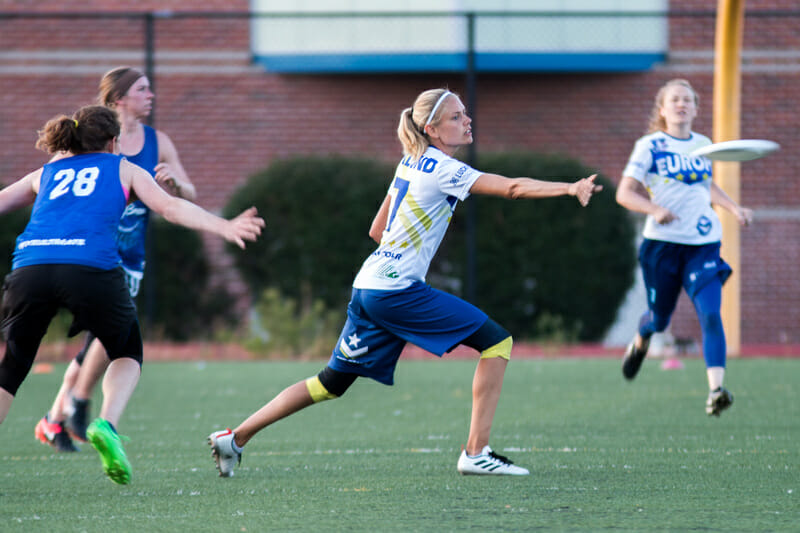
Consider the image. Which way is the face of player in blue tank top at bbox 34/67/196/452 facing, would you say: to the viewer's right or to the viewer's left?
to the viewer's right

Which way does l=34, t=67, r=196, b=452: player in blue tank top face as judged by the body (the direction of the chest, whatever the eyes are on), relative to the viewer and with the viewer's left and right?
facing the viewer and to the right of the viewer

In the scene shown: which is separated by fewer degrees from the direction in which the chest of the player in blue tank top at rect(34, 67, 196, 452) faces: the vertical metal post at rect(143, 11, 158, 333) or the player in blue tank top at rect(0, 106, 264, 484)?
the player in blue tank top

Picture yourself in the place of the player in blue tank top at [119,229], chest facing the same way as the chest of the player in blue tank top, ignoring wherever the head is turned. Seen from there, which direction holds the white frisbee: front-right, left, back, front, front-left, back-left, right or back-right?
front-left

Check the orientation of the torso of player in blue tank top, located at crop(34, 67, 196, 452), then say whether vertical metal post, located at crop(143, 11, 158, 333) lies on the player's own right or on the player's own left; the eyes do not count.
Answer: on the player's own left

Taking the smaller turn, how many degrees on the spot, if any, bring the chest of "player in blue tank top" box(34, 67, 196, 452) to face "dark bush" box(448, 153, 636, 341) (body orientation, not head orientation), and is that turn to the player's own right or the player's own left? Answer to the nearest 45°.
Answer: approximately 90° to the player's own left

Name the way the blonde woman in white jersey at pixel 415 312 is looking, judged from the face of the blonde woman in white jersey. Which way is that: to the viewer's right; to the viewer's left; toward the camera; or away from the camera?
to the viewer's right

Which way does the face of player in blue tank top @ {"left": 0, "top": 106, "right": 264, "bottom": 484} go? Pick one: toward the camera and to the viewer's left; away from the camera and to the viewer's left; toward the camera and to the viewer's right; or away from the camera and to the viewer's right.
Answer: away from the camera and to the viewer's right

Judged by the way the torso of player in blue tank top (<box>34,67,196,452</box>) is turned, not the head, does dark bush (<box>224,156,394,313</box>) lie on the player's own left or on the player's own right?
on the player's own left

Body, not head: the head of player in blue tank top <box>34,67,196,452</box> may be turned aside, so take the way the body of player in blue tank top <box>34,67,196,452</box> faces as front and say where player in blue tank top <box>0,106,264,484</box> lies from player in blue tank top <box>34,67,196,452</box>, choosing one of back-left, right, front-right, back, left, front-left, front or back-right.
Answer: front-right

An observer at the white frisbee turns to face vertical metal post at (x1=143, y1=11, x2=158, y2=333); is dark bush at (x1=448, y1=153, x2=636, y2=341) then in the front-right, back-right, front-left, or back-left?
front-right

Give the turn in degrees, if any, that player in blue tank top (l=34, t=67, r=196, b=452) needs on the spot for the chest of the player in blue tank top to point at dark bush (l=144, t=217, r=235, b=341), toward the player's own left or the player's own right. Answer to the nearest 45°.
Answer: approximately 135° to the player's own left

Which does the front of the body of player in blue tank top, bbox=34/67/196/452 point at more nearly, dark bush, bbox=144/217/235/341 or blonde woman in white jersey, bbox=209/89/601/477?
the blonde woman in white jersey

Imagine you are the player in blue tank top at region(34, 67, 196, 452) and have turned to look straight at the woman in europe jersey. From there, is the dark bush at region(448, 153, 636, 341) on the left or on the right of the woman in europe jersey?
left
